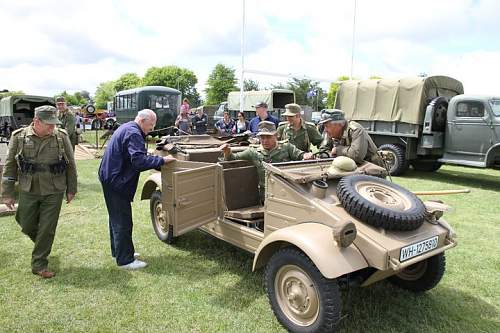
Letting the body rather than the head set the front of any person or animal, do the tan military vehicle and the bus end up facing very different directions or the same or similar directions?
same or similar directions

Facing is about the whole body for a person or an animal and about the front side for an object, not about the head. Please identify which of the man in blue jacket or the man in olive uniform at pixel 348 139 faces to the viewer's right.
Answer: the man in blue jacket

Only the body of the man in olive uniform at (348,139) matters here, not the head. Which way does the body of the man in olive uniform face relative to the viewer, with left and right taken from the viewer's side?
facing the viewer and to the left of the viewer

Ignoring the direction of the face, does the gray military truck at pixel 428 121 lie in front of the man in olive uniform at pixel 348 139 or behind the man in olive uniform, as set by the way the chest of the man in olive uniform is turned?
behind

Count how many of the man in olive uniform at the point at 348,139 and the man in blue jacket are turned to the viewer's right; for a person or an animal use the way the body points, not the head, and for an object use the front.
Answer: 1

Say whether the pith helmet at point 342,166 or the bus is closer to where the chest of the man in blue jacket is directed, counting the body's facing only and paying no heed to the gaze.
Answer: the pith helmet

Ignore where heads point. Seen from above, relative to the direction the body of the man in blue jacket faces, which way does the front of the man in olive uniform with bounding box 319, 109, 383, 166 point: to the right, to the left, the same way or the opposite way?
the opposite way

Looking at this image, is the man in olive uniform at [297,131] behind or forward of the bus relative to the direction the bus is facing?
forward

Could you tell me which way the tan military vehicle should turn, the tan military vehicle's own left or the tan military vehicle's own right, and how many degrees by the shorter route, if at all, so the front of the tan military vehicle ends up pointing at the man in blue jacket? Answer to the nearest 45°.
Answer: approximately 135° to the tan military vehicle's own right

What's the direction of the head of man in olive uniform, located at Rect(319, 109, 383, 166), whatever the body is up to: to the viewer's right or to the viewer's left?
to the viewer's left

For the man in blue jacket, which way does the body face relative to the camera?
to the viewer's right

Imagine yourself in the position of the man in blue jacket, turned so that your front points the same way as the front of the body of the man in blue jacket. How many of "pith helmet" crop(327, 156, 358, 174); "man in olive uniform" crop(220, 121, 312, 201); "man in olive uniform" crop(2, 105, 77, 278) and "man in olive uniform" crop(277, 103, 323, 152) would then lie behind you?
1

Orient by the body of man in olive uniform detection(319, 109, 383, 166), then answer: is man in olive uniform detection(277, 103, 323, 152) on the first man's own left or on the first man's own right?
on the first man's own right

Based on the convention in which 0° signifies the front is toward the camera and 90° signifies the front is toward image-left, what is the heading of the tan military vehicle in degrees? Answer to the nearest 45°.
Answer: approximately 315°

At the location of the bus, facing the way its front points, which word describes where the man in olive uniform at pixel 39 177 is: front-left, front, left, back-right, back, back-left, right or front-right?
back-left

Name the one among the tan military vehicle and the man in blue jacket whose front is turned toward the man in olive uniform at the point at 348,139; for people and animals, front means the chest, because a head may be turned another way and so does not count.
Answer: the man in blue jacket
